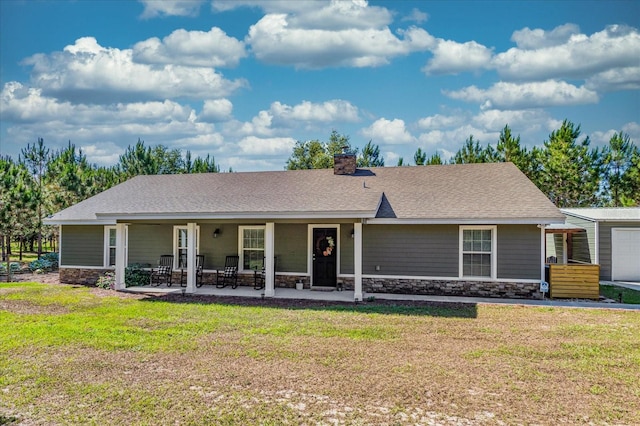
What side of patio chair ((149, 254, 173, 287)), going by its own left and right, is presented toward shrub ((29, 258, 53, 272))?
right

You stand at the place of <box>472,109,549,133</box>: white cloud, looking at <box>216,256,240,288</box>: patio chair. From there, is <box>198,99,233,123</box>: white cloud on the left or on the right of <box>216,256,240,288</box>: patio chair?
right

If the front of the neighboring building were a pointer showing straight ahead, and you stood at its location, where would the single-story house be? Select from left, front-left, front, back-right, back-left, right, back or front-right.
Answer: front-right

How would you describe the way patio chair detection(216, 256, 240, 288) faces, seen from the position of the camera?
facing the viewer and to the left of the viewer

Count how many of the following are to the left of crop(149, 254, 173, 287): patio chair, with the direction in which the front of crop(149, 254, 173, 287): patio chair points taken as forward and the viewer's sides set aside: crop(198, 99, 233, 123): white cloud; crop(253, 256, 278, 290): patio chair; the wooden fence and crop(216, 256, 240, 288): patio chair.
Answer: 3

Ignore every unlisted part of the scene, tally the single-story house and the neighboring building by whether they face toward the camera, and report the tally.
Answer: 2
